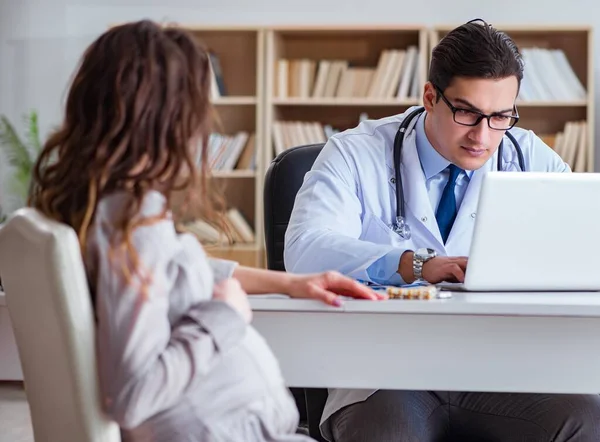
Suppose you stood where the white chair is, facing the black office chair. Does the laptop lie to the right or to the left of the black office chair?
right

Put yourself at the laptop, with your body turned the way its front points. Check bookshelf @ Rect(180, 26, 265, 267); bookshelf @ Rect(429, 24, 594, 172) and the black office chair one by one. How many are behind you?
0

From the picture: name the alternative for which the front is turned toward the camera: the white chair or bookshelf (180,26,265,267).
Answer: the bookshelf

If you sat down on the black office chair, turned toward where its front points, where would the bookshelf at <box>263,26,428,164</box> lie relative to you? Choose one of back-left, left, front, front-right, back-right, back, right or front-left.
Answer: back-left

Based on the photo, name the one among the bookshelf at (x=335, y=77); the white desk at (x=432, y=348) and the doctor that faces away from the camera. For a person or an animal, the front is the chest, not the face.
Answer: the white desk

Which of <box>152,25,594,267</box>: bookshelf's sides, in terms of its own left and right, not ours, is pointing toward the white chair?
front

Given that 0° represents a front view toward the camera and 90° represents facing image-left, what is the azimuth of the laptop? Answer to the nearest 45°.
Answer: approximately 135°

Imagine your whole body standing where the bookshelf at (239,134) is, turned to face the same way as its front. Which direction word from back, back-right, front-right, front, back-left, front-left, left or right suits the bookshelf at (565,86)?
left

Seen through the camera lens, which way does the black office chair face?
facing the viewer and to the right of the viewer

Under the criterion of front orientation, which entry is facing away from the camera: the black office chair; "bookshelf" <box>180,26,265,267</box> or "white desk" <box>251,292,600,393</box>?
the white desk

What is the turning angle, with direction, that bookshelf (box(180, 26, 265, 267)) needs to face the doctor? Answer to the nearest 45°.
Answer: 0° — it already faces them

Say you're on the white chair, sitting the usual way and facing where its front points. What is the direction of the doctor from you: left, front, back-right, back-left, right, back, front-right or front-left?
front

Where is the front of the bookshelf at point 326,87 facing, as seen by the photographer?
facing the viewer

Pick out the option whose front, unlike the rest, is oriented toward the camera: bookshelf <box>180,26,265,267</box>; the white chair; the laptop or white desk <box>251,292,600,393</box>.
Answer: the bookshelf

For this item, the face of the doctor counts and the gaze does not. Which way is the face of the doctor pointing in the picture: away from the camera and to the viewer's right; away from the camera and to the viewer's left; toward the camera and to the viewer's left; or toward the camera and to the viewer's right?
toward the camera and to the viewer's right

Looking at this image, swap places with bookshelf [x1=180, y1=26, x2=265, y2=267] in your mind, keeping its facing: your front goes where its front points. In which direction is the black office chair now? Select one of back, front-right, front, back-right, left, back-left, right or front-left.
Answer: front

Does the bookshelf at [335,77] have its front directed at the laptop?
yes

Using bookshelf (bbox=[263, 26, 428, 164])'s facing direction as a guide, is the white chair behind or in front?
in front

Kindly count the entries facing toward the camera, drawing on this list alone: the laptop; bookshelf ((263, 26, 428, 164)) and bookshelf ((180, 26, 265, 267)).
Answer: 2
